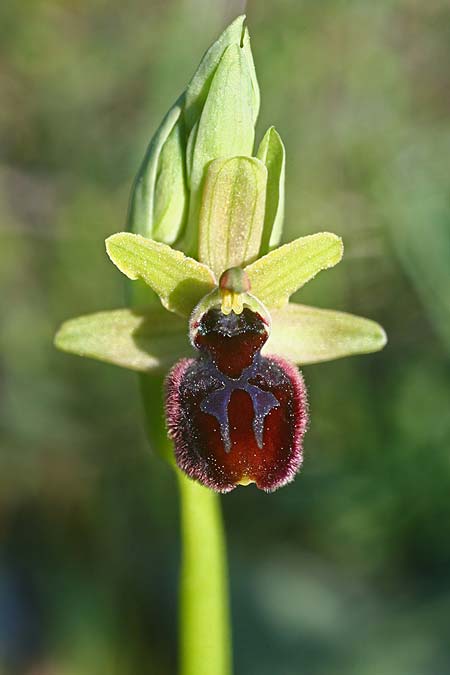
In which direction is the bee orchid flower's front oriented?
toward the camera
